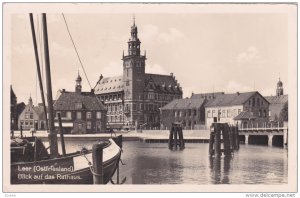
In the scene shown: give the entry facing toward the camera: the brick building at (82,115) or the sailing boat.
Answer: the brick building

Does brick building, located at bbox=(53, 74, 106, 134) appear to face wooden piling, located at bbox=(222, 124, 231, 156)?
no

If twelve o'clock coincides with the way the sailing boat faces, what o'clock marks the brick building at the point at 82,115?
The brick building is roughly at 9 o'clock from the sailing boat.

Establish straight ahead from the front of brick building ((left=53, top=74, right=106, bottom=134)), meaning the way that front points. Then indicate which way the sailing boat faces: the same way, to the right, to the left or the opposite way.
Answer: to the left

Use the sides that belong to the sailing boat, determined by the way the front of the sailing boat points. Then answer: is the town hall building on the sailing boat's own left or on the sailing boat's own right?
on the sailing boat's own left

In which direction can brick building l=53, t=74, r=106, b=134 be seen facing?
toward the camera

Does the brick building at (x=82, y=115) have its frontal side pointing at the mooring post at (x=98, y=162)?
yes

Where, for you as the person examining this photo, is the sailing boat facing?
facing to the right of the viewer

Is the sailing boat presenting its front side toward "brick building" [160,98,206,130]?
no

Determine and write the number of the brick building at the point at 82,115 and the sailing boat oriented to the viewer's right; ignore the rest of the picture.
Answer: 1

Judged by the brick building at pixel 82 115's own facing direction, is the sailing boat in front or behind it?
in front
